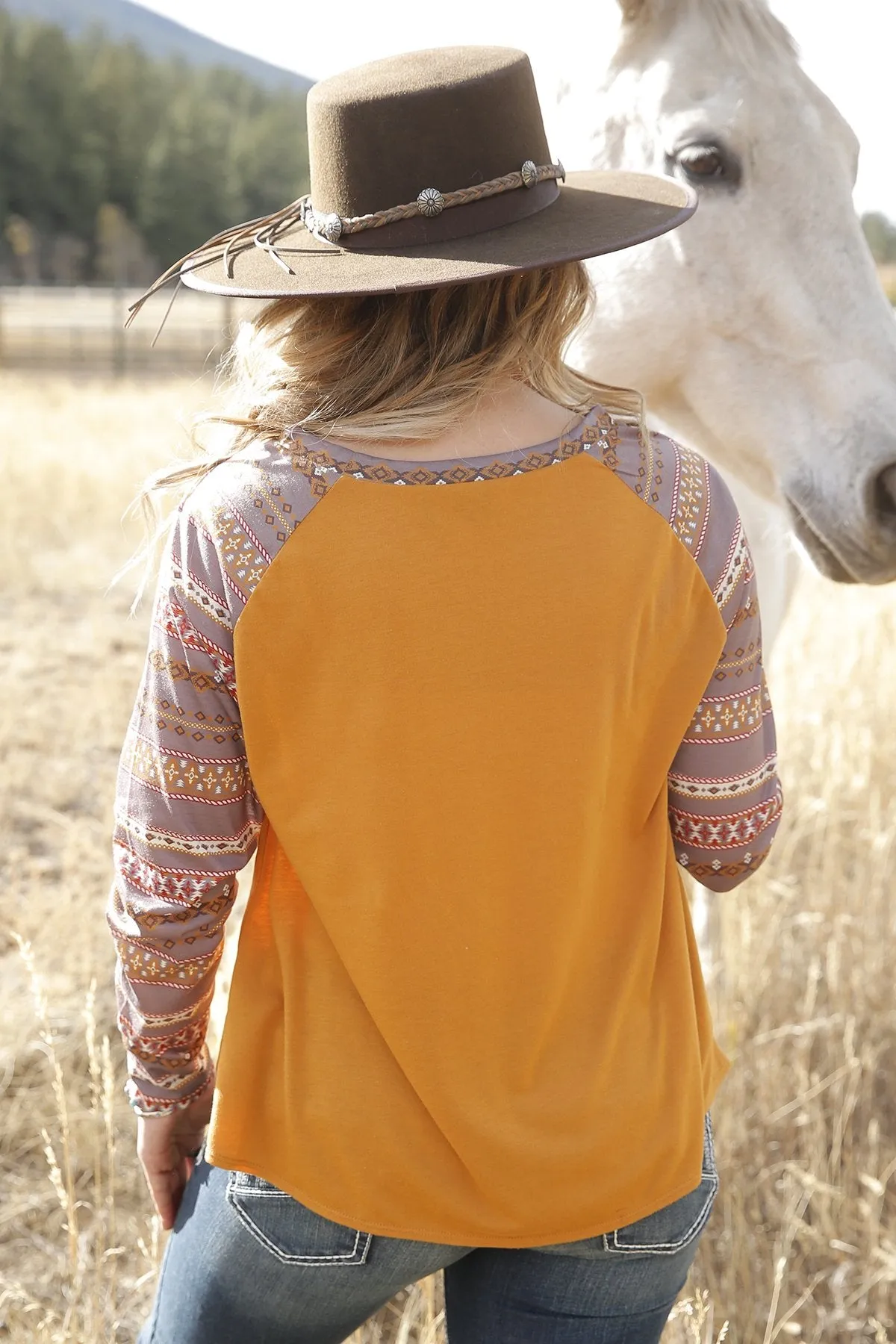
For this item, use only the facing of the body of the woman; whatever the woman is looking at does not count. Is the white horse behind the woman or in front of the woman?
in front

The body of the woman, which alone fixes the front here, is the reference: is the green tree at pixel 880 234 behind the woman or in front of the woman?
in front

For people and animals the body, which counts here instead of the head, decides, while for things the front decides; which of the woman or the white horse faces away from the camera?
the woman

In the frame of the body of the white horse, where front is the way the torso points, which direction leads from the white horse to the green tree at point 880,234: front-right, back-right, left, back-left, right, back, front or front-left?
back-left

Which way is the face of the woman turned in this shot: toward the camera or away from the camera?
away from the camera

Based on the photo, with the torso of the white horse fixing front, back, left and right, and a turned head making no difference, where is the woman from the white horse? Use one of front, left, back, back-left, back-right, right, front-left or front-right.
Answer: front-right

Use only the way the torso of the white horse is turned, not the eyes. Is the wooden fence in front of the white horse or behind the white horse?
behind

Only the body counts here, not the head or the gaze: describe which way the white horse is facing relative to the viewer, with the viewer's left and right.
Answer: facing the viewer and to the right of the viewer

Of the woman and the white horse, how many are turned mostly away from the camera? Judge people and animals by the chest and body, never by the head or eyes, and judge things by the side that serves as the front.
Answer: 1

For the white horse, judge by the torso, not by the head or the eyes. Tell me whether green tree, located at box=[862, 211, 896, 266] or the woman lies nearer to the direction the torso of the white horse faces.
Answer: the woman

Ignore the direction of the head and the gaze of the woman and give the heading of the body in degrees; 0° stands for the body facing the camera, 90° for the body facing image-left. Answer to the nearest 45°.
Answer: approximately 180°
